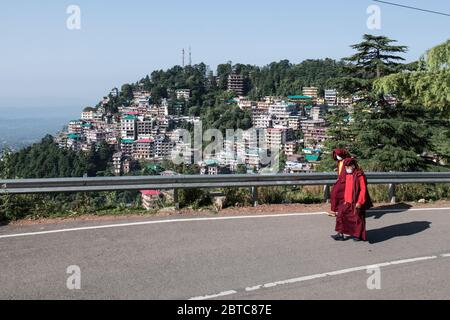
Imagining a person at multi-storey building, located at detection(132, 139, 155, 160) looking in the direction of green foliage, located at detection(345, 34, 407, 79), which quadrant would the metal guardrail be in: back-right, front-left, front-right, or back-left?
front-right

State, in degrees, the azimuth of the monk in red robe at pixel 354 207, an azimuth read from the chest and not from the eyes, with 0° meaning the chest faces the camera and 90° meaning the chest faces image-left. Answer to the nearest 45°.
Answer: approximately 45°

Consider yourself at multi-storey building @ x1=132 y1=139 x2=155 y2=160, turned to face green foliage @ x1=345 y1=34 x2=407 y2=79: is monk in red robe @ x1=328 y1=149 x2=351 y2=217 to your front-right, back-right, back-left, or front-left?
front-right

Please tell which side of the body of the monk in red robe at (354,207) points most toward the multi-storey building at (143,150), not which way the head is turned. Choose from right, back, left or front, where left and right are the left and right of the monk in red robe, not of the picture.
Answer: right

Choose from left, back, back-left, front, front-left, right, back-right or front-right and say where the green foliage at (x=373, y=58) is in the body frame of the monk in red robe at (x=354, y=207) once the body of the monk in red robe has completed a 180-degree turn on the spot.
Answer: front-left
